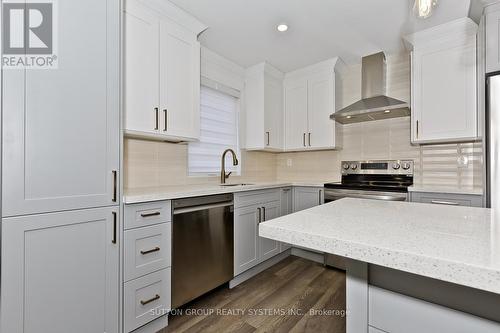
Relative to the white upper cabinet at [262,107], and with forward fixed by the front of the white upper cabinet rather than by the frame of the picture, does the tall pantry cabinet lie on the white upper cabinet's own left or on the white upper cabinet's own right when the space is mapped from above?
on the white upper cabinet's own right

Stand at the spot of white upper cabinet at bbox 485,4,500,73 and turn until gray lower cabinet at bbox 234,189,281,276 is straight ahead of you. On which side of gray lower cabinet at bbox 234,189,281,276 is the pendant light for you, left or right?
left

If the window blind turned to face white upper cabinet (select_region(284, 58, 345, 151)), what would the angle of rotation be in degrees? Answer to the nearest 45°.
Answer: approximately 45° to its left

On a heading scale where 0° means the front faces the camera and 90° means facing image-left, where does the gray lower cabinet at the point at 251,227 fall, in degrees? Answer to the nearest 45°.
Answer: approximately 315°

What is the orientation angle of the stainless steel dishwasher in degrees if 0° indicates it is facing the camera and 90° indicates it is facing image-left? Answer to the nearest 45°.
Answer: approximately 315°

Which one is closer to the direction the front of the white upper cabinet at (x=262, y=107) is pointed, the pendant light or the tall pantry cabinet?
the pendant light

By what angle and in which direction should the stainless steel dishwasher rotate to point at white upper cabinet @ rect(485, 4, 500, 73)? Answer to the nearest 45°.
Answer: approximately 45° to its left

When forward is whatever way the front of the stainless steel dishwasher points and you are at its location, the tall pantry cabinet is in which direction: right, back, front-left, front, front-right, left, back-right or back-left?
right

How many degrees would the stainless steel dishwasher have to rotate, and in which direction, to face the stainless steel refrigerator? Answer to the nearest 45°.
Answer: approximately 45° to its left

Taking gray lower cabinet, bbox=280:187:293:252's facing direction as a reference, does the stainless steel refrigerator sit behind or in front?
in front
